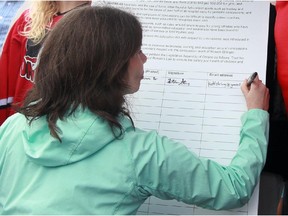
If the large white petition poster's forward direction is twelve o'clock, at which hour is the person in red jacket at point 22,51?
The person in red jacket is roughly at 4 o'clock from the large white petition poster.

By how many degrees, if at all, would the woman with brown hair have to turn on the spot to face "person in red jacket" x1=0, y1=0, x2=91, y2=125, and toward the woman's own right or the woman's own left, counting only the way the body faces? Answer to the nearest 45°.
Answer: approximately 90° to the woman's own left

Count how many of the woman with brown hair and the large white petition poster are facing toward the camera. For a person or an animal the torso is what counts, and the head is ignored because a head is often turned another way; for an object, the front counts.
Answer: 1

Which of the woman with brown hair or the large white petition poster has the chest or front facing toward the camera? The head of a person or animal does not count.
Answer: the large white petition poster

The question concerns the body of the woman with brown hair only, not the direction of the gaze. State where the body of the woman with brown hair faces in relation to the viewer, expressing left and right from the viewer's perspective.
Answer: facing away from the viewer and to the right of the viewer

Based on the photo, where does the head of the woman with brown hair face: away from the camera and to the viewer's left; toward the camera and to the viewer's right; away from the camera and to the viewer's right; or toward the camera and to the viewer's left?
away from the camera and to the viewer's right

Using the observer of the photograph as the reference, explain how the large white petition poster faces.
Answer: facing the viewer
